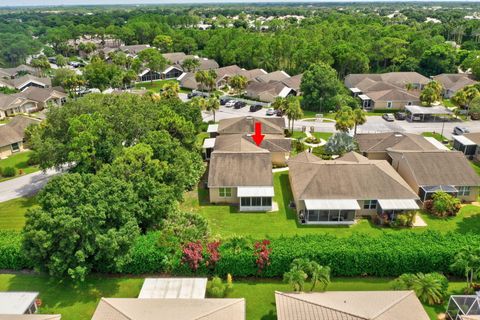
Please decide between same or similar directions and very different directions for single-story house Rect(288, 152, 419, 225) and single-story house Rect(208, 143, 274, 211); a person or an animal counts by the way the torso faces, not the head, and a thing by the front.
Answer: same or similar directions

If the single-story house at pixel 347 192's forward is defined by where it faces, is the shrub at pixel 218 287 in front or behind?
behind

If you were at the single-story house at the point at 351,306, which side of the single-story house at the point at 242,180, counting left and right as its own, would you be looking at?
back

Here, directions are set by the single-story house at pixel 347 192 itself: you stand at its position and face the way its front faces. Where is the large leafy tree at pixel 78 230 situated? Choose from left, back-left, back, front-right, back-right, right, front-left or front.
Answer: back-left

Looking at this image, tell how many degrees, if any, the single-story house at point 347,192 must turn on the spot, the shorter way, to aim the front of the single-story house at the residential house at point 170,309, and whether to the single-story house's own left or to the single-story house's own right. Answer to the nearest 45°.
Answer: approximately 135° to the single-story house's own left

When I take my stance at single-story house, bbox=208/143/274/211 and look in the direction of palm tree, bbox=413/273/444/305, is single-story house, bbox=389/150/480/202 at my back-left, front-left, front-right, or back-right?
front-left

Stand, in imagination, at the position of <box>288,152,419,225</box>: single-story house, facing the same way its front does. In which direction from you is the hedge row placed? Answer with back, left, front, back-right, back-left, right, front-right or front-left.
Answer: back

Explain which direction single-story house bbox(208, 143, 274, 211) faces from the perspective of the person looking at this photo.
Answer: facing away from the viewer

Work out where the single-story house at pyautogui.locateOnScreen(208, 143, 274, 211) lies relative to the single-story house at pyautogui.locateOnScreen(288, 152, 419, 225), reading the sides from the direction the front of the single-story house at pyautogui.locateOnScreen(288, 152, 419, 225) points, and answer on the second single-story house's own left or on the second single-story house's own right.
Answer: on the second single-story house's own left

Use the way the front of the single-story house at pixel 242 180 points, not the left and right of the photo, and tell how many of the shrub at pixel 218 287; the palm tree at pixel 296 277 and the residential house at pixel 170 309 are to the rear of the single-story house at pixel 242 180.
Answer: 3

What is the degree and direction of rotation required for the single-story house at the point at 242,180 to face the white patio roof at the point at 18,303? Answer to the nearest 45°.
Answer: approximately 135° to its left

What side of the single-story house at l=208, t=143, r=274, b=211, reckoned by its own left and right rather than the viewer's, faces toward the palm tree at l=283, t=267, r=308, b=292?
back

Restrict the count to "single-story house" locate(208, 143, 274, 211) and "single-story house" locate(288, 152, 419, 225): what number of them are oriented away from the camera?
2

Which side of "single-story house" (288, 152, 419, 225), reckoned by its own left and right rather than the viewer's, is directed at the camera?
back
